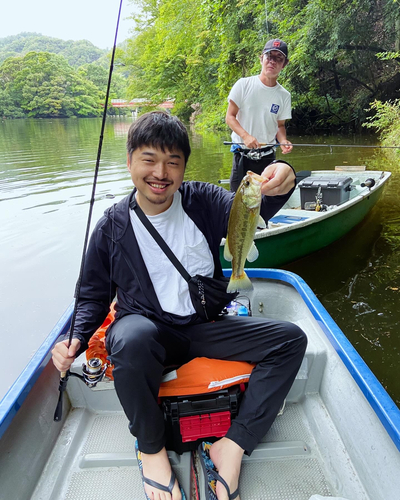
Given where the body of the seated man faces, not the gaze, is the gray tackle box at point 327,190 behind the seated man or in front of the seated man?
behind

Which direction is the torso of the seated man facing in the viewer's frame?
toward the camera

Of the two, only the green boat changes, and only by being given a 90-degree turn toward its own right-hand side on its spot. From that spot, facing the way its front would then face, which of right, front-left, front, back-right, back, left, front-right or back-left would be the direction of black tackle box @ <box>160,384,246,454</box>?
front-right

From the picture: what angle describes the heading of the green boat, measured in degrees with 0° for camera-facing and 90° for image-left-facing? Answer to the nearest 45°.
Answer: approximately 225°

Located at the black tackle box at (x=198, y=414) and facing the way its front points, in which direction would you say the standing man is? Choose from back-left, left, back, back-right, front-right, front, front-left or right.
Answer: back

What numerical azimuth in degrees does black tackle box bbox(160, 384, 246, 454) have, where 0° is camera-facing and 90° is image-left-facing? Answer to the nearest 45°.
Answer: approximately 0°

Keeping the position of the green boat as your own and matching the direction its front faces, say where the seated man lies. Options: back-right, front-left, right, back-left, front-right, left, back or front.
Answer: back-right

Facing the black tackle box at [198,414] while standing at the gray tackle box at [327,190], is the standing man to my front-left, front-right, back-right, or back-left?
front-right
